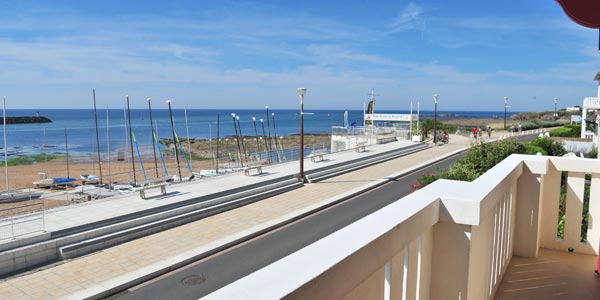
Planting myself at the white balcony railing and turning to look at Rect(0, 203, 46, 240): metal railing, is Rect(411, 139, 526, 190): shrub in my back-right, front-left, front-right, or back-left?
front-right

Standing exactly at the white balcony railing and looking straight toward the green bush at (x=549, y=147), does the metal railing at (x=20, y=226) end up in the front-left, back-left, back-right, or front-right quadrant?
front-left

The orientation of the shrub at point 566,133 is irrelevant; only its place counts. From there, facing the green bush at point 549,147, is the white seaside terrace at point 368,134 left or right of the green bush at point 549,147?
right

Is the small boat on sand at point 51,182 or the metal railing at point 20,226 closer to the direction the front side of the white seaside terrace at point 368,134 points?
the metal railing

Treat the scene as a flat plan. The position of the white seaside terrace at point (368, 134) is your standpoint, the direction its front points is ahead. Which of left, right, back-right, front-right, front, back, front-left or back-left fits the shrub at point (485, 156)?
front

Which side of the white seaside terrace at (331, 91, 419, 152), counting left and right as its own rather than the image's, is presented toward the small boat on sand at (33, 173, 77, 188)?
right

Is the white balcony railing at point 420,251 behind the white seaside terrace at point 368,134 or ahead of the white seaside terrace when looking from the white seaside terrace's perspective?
ahead

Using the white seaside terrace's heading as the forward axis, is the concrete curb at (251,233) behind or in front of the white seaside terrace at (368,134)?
in front

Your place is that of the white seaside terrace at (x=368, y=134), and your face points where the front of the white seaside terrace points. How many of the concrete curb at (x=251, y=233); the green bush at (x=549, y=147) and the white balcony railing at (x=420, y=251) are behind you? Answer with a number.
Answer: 0

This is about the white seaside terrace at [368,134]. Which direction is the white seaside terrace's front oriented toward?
toward the camera
